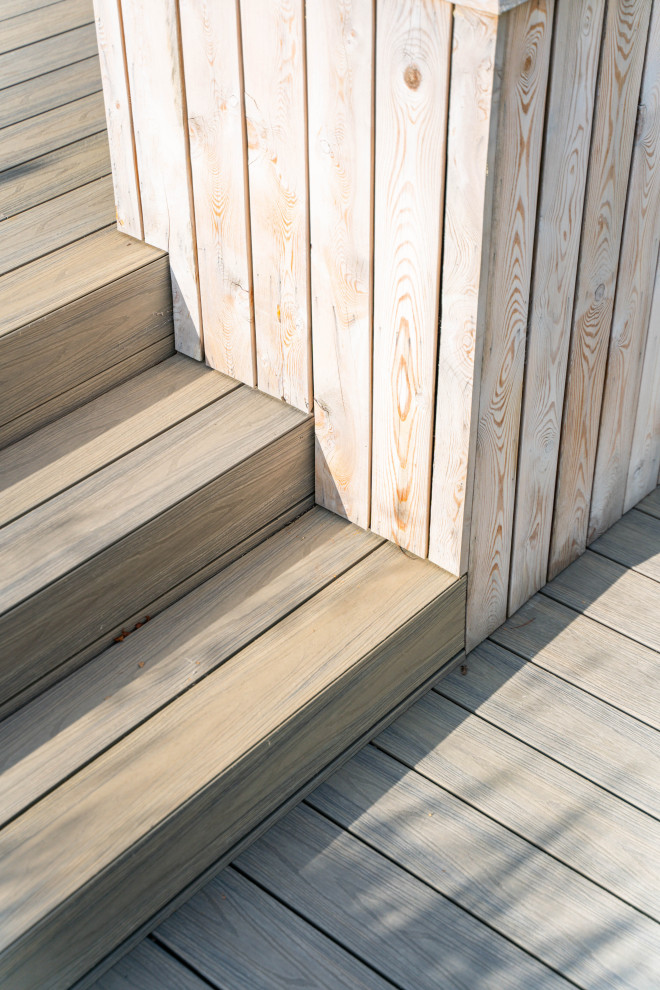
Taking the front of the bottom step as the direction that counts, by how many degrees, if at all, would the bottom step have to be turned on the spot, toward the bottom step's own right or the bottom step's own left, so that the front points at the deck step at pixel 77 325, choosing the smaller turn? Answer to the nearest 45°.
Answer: approximately 135° to the bottom step's own left

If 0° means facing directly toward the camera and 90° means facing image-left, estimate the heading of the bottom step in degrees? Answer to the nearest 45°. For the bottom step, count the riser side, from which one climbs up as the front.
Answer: approximately 315°

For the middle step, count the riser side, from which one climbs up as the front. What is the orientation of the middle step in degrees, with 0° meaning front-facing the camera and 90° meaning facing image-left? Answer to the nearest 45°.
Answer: approximately 315°
